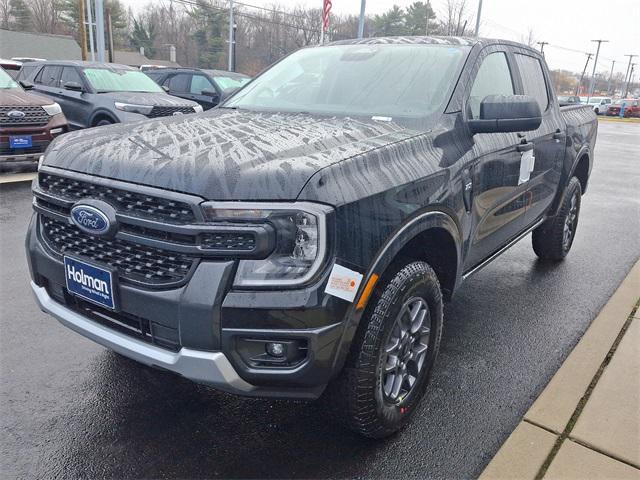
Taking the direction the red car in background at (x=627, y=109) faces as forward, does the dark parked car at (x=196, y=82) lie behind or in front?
in front

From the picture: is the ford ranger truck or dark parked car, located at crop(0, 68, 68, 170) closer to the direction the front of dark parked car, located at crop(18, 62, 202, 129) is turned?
the ford ranger truck

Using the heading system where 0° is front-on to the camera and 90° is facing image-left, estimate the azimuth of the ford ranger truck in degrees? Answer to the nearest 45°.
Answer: approximately 45°

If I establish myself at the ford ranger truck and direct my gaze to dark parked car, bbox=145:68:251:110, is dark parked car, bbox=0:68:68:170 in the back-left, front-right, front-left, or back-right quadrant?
front-left

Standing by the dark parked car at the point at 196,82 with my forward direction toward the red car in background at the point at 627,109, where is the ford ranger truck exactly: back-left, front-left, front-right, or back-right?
back-right

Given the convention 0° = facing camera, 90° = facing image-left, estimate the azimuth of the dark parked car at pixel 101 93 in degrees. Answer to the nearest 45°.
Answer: approximately 315°

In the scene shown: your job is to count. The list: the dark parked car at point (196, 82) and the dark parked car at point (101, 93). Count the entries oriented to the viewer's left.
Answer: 0

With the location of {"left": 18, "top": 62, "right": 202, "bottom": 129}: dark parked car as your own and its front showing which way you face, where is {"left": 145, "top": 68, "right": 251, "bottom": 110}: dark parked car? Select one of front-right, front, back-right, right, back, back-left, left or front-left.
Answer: left

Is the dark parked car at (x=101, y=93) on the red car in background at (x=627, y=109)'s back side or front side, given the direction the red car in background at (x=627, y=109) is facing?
on the front side

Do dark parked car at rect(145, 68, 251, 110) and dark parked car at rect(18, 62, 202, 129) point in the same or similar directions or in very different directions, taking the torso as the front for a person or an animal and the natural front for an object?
same or similar directions

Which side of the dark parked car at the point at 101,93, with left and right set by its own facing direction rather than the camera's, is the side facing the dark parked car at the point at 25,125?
right

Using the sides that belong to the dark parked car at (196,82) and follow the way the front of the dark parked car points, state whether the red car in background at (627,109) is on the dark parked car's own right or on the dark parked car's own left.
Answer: on the dark parked car's own left

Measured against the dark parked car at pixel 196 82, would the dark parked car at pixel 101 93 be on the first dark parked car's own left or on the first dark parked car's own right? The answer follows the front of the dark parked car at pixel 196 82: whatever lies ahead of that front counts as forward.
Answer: on the first dark parked car's own right

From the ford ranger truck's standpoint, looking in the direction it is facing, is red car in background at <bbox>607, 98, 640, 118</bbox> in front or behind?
behind

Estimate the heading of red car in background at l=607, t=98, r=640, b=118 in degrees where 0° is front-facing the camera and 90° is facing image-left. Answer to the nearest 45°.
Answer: approximately 45°

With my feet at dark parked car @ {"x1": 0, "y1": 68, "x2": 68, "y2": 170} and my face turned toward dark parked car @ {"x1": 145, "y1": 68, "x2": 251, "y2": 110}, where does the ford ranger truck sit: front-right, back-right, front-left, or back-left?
back-right

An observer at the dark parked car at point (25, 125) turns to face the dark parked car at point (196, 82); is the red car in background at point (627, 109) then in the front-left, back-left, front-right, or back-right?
front-right
